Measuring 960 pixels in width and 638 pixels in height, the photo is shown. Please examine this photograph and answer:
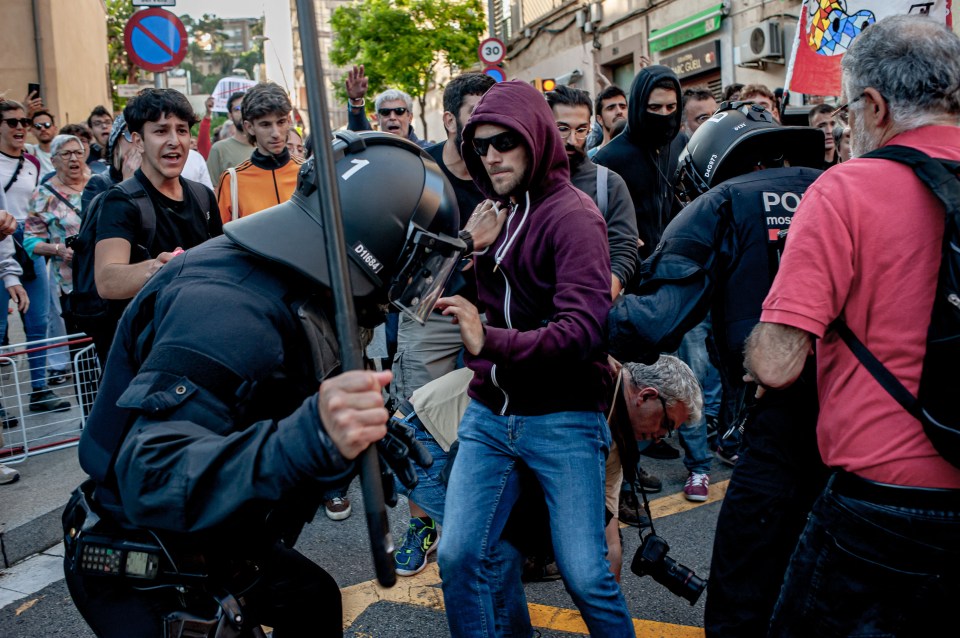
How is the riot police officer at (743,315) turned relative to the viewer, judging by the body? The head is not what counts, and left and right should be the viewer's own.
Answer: facing away from the viewer and to the left of the viewer

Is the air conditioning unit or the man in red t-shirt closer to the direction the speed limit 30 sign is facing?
the man in red t-shirt

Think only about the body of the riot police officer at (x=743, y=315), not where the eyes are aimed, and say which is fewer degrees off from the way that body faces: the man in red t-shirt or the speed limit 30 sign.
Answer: the speed limit 30 sign

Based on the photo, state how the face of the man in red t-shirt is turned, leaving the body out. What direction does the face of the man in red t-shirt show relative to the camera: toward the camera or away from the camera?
away from the camera

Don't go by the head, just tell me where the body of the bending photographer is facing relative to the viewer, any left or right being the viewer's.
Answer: facing to the right of the viewer

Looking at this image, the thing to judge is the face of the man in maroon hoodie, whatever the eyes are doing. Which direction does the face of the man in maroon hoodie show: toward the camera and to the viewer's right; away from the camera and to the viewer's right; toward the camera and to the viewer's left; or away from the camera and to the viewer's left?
toward the camera and to the viewer's left

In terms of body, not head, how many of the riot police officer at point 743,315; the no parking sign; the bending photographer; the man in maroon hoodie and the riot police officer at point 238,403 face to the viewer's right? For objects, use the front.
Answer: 2

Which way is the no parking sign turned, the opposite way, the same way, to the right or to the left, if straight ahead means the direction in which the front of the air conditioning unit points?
to the left

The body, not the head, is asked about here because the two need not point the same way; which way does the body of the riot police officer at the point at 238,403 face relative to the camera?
to the viewer's right

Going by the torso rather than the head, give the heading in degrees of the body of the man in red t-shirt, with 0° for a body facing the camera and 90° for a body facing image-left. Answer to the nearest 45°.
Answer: approximately 135°

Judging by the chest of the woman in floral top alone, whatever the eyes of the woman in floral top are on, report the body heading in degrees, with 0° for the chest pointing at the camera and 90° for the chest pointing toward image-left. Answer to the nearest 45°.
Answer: approximately 315°
